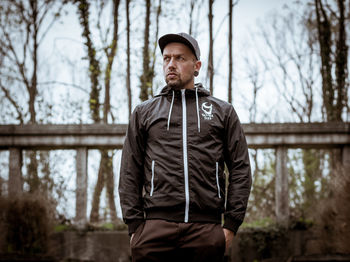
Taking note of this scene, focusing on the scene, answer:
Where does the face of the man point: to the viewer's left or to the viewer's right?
to the viewer's left

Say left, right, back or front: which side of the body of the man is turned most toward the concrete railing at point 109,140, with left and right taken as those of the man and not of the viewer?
back

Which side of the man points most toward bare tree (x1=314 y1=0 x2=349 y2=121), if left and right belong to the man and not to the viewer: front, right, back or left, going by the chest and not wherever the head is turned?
back

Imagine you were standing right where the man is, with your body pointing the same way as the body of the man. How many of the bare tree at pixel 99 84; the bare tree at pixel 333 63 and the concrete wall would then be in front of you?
0

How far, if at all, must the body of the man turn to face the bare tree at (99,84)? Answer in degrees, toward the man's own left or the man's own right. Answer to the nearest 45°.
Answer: approximately 180°

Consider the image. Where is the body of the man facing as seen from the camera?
toward the camera

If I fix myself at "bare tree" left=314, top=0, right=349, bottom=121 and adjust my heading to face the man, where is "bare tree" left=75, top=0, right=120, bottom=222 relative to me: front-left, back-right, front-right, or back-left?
front-right

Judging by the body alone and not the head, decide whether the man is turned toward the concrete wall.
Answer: no

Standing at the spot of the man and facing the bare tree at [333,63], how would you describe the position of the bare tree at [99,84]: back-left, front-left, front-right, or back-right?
front-left

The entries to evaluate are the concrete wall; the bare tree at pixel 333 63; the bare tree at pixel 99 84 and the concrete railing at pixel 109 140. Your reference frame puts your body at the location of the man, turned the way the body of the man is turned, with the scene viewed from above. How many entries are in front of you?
0
